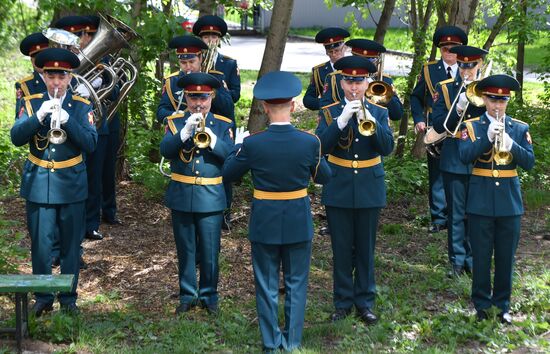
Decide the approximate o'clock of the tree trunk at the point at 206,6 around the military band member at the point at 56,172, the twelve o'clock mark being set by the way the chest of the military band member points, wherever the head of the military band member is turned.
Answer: The tree trunk is roughly at 7 o'clock from the military band member.

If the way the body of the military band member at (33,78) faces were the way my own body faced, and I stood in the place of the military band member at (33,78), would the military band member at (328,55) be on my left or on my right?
on my left

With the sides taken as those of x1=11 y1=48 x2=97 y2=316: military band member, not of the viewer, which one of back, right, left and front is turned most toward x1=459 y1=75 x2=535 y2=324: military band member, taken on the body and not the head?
left

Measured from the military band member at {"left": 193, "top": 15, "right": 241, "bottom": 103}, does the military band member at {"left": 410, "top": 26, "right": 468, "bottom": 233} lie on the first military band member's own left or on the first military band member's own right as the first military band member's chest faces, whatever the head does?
on the first military band member's own left

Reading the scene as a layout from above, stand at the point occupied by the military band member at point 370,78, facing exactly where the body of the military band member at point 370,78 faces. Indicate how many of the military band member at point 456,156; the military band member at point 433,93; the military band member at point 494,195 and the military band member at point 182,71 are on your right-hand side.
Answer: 1

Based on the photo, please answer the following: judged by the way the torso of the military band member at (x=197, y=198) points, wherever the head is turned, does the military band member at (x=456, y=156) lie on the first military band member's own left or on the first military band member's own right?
on the first military band member's own left

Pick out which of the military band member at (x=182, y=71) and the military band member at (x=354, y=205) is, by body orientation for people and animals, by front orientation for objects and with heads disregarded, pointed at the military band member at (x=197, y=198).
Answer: the military band member at (x=182, y=71)

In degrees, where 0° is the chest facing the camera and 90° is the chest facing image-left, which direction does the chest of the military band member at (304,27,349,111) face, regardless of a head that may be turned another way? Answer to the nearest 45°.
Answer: approximately 0°

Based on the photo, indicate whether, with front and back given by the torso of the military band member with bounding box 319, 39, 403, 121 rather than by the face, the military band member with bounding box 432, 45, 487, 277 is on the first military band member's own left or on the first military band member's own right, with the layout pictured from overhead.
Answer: on the first military band member's own left

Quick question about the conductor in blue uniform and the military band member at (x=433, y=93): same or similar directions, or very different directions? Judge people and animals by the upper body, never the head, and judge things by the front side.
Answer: very different directions

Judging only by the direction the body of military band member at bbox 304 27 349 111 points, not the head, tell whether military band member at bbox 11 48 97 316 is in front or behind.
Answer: in front

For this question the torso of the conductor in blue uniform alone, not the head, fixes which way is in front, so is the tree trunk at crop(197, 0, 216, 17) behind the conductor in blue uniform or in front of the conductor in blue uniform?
in front
